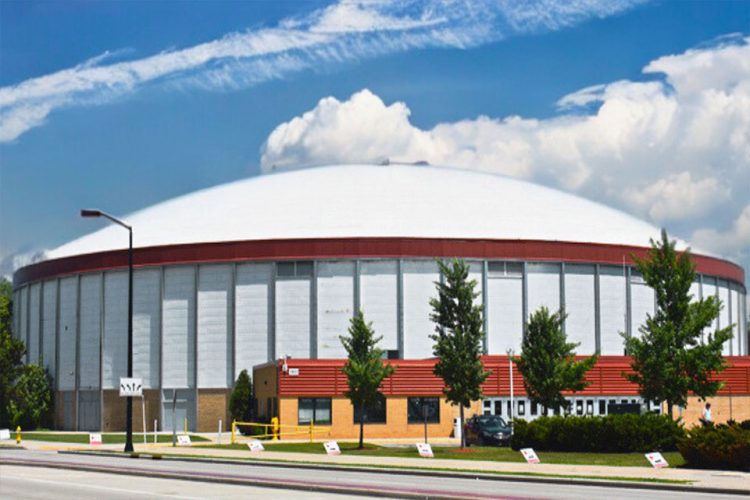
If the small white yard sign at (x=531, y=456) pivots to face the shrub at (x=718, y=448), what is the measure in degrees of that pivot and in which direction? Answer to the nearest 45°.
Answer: approximately 45° to its left

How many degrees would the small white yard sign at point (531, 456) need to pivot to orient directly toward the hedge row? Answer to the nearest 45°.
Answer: approximately 135° to its left

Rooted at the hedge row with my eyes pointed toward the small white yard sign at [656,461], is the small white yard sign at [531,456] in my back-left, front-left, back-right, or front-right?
front-right

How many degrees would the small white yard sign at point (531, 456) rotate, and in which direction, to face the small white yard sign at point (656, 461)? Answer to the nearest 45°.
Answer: approximately 45° to its left

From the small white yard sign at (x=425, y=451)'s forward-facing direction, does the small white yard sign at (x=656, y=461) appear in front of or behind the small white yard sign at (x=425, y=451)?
in front

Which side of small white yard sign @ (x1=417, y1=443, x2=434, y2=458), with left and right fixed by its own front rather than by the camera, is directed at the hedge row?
left

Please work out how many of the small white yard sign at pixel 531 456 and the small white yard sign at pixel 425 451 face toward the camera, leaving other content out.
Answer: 2

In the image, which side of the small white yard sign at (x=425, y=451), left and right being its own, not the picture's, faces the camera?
front

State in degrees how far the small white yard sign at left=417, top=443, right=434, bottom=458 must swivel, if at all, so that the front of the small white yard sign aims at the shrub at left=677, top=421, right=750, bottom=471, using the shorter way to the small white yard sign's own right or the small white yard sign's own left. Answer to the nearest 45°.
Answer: approximately 45° to the small white yard sign's own left

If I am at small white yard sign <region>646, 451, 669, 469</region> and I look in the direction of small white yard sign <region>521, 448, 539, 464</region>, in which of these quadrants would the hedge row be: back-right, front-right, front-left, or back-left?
front-right

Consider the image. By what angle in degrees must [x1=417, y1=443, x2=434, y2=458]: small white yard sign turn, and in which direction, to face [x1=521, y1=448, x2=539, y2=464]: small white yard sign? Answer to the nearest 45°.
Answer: approximately 45° to its left

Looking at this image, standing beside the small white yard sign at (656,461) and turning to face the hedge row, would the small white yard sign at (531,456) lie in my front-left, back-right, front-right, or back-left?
front-left

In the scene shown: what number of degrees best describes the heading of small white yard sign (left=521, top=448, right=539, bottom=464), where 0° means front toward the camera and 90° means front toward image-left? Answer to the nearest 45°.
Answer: approximately 0°

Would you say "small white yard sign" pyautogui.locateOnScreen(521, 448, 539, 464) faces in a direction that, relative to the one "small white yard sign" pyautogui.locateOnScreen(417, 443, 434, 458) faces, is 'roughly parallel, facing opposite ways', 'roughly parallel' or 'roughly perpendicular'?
roughly parallel
